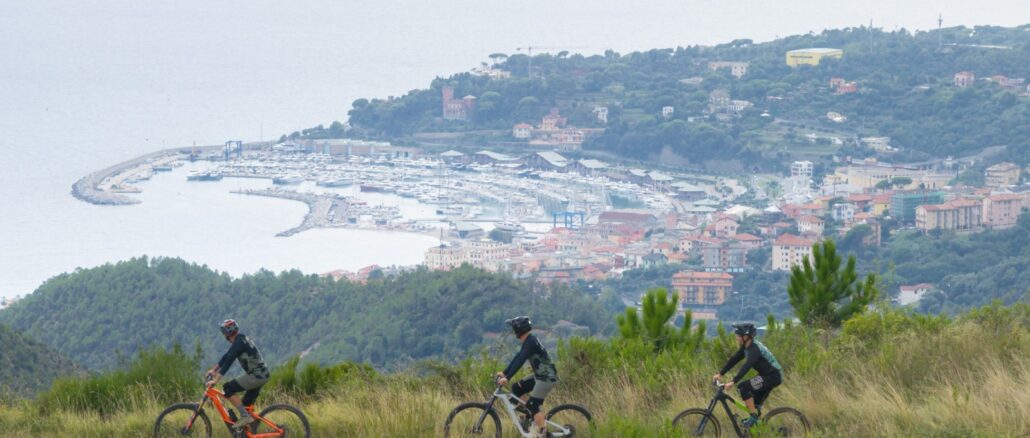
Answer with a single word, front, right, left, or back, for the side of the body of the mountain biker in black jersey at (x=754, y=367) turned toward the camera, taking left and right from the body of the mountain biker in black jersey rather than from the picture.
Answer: left

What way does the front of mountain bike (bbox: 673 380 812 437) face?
to the viewer's left

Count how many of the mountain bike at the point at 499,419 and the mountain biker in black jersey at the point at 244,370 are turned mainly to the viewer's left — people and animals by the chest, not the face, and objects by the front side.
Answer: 2

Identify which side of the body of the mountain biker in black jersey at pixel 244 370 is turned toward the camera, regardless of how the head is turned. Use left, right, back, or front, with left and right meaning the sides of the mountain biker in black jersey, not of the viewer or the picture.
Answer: left

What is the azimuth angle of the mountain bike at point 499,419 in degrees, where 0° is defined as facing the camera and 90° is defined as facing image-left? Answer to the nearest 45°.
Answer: approximately 90°

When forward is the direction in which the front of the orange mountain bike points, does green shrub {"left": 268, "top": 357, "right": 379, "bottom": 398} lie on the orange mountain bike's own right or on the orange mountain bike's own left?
on the orange mountain bike's own right

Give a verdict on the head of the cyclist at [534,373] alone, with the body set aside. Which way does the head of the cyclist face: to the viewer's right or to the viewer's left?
to the viewer's left
